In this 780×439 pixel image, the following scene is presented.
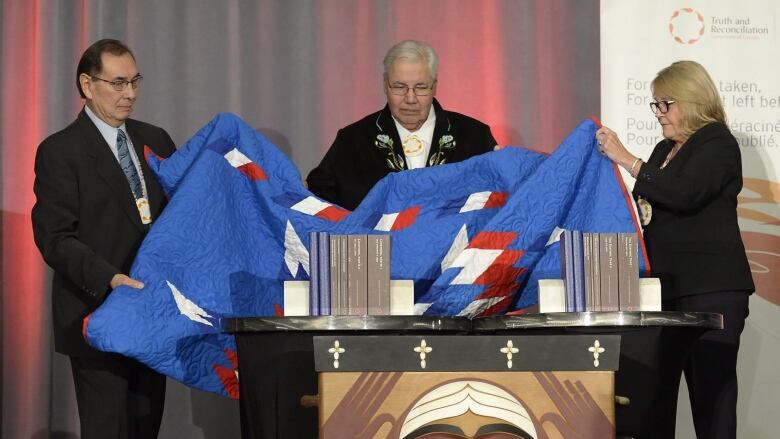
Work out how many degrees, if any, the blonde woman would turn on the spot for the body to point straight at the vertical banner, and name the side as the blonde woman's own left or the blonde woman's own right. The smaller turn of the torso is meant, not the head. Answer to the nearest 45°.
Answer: approximately 90° to the blonde woman's own right

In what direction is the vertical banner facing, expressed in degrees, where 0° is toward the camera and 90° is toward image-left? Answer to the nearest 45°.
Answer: approximately 0°

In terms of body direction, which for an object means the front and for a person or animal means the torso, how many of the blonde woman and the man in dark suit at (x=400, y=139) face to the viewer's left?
1

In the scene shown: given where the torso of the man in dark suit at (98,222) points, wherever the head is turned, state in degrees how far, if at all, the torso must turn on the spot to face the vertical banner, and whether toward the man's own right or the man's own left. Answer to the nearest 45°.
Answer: approximately 45° to the man's own left

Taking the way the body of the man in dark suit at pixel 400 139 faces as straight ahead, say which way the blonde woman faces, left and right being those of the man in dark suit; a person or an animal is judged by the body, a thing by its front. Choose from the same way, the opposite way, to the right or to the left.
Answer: to the right

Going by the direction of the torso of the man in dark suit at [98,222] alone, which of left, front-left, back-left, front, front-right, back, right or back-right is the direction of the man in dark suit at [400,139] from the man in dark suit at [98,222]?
front-left

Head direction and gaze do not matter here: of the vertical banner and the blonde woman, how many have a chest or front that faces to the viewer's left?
1

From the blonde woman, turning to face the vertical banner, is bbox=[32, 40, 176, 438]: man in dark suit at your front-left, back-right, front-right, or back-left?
back-left

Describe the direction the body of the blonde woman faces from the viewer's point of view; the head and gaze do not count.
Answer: to the viewer's left

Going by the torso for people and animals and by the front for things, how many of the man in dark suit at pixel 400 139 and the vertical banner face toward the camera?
2
